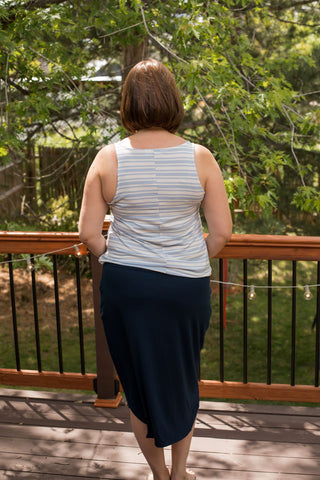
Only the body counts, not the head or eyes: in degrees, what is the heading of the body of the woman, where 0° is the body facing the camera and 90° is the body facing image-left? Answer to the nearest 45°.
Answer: approximately 180°

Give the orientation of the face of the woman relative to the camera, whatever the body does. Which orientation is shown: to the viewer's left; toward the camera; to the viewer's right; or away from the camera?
away from the camera

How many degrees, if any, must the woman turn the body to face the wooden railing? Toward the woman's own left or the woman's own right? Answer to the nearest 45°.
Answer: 0° — they already face it

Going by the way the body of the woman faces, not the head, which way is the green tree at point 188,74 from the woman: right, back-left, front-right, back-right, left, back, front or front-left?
front
